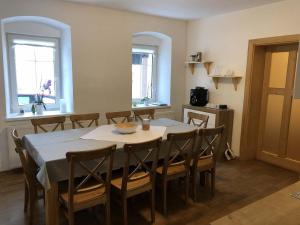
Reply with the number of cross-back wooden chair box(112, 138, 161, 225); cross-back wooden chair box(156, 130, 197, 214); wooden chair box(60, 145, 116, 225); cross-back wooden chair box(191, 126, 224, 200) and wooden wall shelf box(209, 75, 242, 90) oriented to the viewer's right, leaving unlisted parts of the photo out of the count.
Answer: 0

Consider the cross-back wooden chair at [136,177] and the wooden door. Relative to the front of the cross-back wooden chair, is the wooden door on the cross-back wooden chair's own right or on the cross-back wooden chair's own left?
on the cross-back wooden chair's own right

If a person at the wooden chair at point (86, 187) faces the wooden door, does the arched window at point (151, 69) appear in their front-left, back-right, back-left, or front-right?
front-left

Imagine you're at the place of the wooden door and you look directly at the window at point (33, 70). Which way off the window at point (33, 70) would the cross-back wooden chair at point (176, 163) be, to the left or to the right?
left

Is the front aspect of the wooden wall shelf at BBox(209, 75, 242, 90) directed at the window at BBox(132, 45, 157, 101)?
no

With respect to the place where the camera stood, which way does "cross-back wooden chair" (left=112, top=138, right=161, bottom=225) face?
facing away from the viewer and to the left of the viewer

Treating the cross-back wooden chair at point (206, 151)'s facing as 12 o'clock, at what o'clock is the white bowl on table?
The white bowl on table is roughly at 10 o'clock from the cross-back wooden chair.

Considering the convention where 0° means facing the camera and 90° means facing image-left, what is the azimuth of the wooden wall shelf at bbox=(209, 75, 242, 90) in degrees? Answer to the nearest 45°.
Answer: approximately 45°

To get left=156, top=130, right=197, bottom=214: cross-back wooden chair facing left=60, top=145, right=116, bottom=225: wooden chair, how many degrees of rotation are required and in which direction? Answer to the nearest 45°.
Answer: approximately 90° to its left

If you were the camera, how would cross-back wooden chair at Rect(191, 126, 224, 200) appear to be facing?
facing away from the viewer and to the left of the viewer

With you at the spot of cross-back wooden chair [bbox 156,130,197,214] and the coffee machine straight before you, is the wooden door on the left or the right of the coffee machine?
right

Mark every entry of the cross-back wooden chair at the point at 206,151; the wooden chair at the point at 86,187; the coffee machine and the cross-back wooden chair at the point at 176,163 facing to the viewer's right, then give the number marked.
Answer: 0

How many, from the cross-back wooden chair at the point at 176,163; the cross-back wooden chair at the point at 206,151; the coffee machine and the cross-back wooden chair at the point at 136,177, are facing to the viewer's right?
0

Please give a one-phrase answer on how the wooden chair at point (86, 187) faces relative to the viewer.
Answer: facing away from the viewer and to the left of the viewer

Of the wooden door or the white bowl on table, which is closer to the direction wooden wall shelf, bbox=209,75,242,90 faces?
the white bowl on table

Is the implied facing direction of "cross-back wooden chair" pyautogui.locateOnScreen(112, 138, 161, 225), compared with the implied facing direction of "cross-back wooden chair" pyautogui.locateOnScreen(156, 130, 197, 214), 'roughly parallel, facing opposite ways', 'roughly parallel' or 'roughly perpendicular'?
roughly parallel

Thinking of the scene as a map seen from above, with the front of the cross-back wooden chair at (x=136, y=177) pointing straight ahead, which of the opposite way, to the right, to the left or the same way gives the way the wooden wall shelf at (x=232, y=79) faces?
to the left

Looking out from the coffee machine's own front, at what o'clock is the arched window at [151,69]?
The arched window is roughly at 2 o'clock from the coffee machine.

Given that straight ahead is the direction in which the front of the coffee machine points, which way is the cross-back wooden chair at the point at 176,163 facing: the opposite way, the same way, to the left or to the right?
to the right

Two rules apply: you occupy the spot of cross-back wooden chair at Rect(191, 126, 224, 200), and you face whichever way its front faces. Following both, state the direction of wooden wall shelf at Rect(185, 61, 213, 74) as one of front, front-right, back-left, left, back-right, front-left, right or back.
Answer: front-right

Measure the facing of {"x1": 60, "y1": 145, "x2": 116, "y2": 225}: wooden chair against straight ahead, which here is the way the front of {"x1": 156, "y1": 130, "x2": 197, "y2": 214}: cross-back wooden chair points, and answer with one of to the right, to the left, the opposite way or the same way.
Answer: the same way

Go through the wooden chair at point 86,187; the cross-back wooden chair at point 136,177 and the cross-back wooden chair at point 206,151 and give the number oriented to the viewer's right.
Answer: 0

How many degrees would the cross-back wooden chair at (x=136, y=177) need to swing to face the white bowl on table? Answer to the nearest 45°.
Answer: approximately 45° to its right
